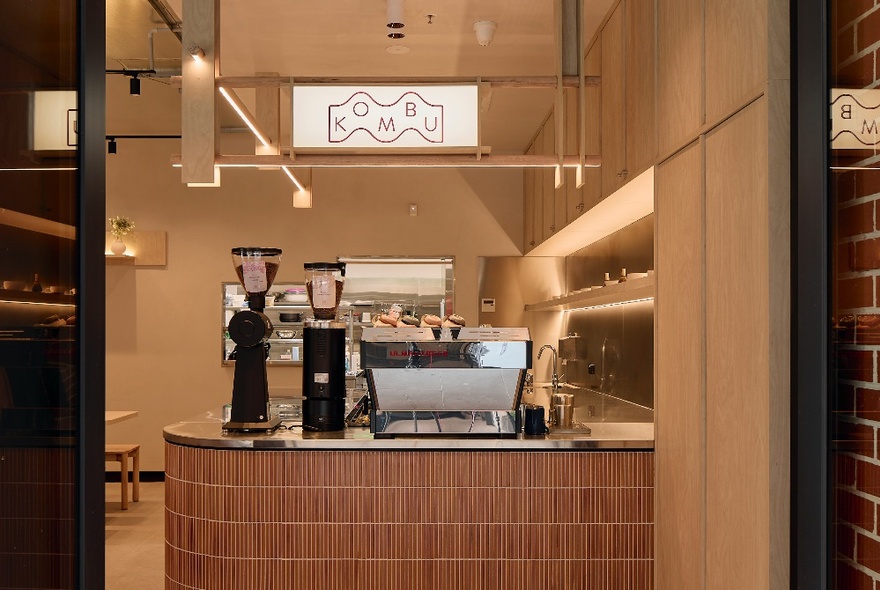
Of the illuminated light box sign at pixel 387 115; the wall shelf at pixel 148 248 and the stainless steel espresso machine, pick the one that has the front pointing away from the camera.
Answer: the stainless steel espresso machine

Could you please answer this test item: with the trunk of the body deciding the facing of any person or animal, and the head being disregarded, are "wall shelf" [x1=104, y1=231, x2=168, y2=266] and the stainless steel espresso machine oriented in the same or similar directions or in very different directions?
very different directions

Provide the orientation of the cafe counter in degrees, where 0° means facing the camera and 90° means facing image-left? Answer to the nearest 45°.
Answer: approximately 0°

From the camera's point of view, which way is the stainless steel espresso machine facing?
away from the camera

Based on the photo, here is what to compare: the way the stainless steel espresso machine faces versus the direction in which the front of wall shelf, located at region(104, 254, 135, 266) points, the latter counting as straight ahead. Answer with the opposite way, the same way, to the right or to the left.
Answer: the opposite way

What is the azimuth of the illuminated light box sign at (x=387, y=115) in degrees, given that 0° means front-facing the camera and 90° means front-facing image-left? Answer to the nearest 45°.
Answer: approximately 0°
